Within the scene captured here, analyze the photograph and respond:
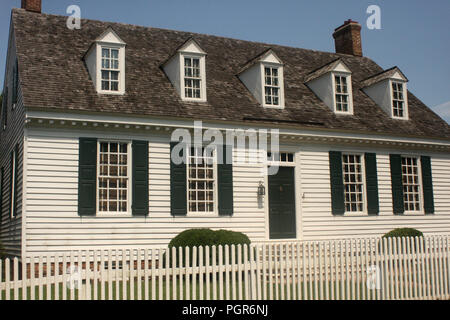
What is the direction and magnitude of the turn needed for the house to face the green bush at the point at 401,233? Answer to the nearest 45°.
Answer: approximately 45° to its left

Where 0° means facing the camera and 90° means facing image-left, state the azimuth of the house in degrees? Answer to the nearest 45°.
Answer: approximately 315°

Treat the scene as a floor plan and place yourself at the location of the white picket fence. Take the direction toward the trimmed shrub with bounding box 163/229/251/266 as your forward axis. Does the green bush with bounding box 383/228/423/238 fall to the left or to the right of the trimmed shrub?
right

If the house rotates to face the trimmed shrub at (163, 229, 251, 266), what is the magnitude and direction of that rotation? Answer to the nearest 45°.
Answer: approximately 45° to its right
